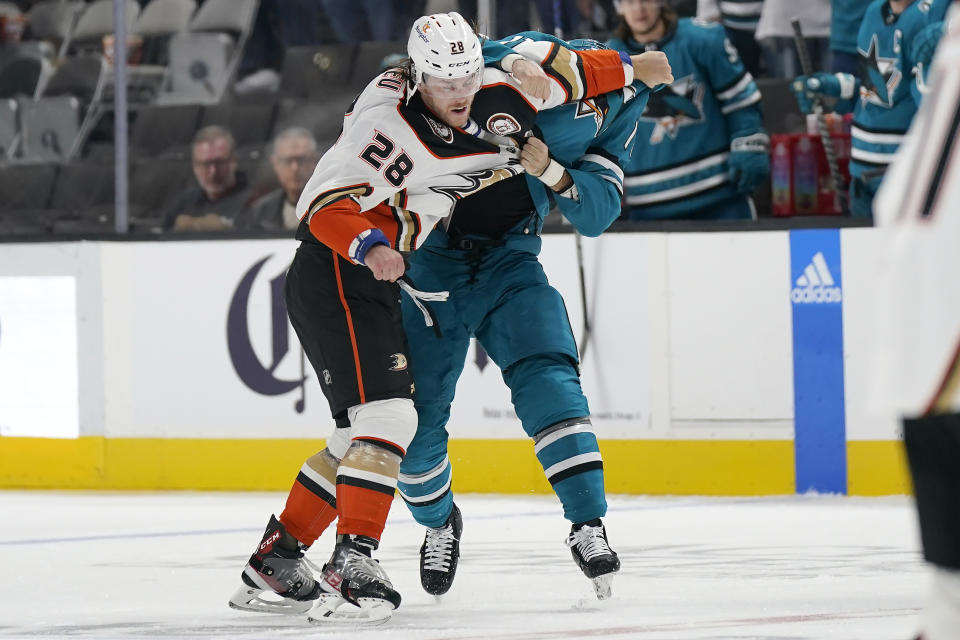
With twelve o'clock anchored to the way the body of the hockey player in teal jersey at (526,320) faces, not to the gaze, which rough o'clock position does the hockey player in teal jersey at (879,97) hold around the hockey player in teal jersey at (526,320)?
the hockey player in teal jersey at (879,97) is roughly at 7 o'clock from the hockey player in teal jersey at (526,320).

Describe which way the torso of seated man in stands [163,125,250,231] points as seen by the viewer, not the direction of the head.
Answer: toward the camera

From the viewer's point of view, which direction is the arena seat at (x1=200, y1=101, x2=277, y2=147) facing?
toward the camera

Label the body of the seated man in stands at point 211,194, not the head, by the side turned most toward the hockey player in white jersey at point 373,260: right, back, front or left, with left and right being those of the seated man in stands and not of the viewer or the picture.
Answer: front

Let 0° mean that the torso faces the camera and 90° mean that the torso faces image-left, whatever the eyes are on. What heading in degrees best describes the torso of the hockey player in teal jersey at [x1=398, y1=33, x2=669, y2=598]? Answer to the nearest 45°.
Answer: approximately 0°

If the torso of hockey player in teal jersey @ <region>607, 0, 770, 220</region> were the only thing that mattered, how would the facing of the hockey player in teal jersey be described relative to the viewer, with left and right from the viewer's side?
facing the viewer and to the left of the viewer

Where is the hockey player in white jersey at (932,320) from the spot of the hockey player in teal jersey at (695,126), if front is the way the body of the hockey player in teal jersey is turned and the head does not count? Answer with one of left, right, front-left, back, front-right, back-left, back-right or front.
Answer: front-left

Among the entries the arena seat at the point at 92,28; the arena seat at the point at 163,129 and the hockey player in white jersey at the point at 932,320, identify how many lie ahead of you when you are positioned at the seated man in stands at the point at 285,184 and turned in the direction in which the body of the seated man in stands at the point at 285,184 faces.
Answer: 1

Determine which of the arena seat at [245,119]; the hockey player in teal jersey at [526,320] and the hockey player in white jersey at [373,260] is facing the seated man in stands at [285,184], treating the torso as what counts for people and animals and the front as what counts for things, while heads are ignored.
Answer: the arena seat

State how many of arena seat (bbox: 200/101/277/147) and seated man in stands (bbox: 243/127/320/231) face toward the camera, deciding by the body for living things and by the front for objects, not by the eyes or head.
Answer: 2

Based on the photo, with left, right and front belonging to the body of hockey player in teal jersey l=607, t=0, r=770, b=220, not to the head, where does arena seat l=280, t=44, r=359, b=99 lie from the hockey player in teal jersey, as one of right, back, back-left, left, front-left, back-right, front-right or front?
right

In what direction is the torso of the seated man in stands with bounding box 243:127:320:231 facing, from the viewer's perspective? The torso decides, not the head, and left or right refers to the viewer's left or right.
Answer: facing the viewer

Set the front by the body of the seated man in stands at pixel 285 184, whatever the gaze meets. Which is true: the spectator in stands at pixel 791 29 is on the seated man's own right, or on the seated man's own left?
on the seated man's own left

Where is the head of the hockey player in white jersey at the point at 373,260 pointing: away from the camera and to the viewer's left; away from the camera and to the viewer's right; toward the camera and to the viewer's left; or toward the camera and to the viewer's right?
toward the camera and to the viewer's right
